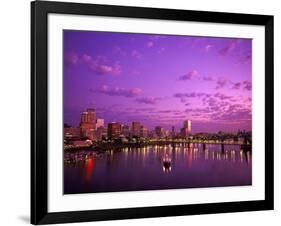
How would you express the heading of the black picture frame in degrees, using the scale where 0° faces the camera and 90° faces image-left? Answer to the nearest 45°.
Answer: approximately 315°
